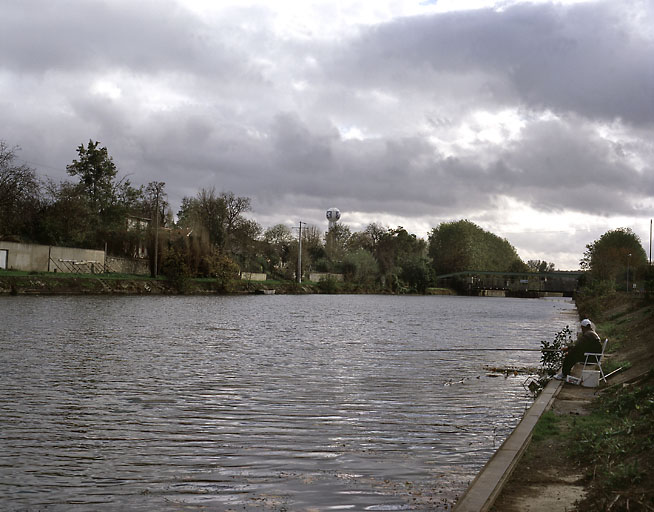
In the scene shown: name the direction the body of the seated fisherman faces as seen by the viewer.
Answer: to the viewer's left

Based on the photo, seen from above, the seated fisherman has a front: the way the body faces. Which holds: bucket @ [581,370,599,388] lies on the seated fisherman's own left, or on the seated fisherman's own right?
on the seated fisherman's own left
